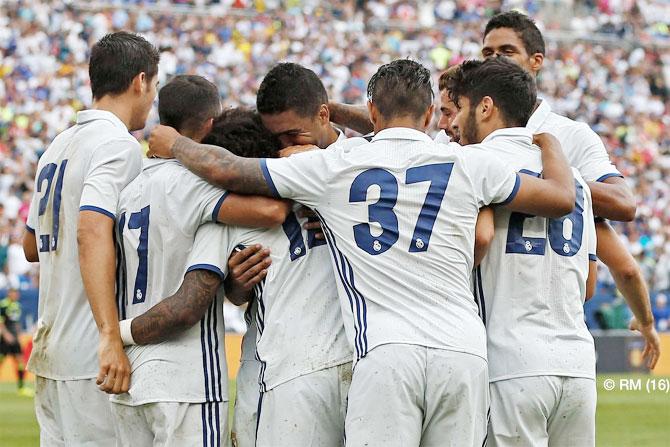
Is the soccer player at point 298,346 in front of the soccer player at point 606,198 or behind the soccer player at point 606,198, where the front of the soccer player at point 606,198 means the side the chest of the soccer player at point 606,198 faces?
in front

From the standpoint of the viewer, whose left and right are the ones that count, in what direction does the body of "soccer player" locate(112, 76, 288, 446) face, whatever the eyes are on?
facing away from the viewer and to the right of the viewer

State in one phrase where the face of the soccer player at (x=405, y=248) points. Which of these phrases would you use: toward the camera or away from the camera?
away from the camera

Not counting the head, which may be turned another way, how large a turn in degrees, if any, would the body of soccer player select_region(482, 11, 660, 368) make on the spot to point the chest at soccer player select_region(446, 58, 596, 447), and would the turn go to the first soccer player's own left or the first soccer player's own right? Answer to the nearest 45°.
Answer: approximately 45° to the first soccer player's own left

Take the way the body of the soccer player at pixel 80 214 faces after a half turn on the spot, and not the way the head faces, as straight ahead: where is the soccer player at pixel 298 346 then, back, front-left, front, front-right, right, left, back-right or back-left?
left

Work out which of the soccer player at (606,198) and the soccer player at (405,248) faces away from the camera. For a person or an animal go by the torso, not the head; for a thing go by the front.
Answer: the soccer player at (405,248)

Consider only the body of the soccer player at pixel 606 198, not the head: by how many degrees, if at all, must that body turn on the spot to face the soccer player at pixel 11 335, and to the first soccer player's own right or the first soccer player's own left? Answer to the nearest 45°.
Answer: approximately 90° to the first soccer player's own right

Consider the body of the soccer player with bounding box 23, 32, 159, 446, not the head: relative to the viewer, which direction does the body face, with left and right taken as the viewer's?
facing away from the viewer and to the right of the viewer

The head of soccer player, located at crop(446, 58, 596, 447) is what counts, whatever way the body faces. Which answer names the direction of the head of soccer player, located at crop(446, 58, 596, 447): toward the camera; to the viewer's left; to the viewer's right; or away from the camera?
to the viewer's left

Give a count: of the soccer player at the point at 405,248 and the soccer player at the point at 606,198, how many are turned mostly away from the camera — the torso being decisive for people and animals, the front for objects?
1

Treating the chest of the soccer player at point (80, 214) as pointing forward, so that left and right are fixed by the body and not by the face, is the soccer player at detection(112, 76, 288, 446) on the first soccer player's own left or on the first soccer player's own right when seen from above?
on the first soccer player's own right

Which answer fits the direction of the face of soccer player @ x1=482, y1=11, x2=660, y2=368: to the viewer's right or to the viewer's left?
to the viewer's left

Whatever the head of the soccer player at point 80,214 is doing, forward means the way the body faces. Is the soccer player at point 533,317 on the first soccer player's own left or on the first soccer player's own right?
on the first soccer player's own right

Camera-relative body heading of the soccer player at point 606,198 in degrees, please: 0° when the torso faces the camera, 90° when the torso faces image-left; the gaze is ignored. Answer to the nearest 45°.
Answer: approximately 45°

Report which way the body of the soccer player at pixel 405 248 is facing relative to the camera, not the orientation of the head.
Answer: away from the camera
